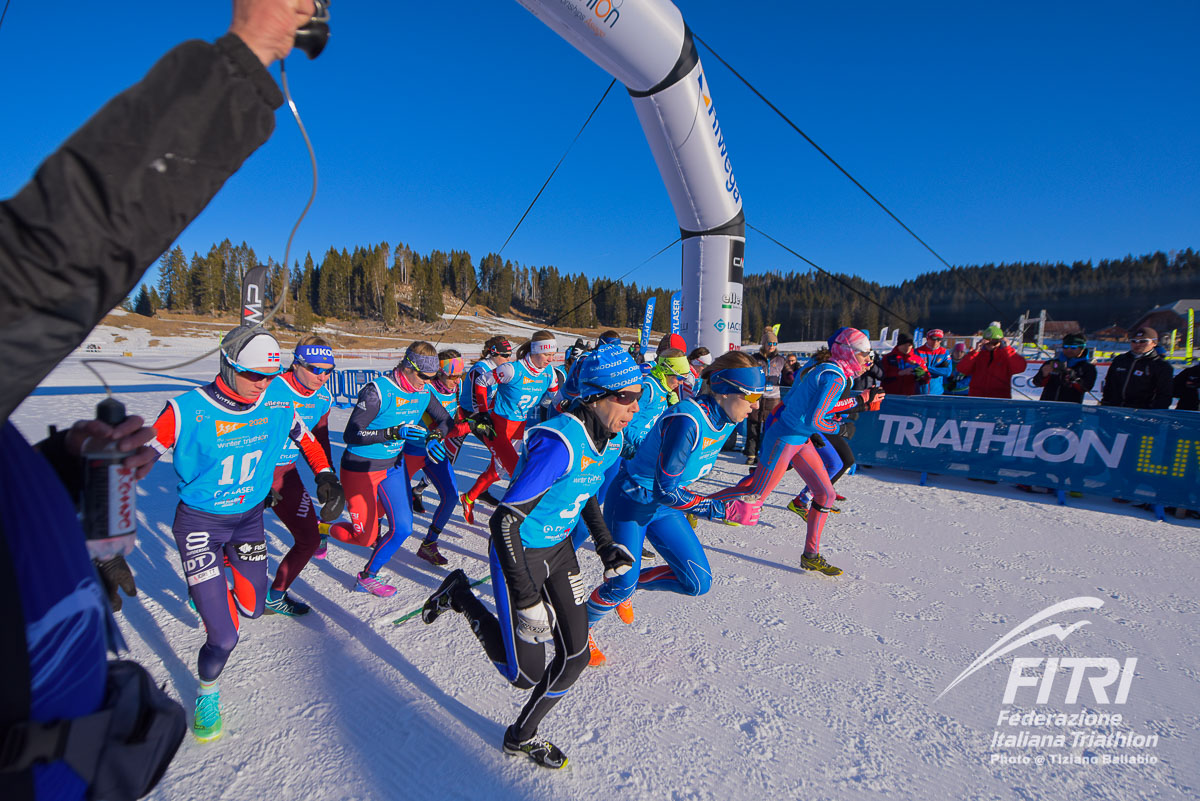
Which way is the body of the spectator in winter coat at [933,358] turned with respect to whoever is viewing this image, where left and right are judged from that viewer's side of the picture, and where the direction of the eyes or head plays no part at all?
facing the viewer

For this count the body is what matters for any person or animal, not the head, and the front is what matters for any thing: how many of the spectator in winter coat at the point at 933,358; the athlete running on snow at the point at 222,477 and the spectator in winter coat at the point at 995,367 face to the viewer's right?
0

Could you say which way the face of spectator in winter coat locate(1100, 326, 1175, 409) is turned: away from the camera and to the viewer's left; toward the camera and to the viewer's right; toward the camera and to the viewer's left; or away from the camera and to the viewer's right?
toward the camera and to the viewer's left

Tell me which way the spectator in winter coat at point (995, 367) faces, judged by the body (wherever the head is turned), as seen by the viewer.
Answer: toward the camera

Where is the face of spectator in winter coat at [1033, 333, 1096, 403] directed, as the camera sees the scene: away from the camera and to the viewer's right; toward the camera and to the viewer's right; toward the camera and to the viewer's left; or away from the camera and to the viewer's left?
toward the camera and to the viewer's left

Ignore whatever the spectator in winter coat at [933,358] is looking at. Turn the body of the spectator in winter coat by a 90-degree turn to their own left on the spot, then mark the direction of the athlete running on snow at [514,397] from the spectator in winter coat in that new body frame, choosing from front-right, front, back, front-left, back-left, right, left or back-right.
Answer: back-right

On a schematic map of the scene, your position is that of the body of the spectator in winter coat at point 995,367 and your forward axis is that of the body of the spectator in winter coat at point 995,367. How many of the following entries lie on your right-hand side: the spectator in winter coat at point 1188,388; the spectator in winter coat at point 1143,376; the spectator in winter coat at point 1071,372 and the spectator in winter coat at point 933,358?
1

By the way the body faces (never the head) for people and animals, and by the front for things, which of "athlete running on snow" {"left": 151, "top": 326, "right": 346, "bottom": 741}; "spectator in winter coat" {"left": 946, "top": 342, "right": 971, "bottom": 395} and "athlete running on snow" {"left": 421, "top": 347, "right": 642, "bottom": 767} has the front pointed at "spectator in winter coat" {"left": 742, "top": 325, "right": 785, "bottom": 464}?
"spectator in winter coat" {"left": 946, "top": 342, "right": 971, "bottom": 395}

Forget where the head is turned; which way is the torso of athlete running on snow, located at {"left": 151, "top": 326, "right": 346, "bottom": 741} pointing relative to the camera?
toward the camera

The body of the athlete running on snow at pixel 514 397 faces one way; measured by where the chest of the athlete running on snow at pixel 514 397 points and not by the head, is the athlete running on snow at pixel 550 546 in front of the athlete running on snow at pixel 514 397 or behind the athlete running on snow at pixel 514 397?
in front

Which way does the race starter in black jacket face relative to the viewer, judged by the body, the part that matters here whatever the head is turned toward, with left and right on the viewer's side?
facing to the right of the viewer
